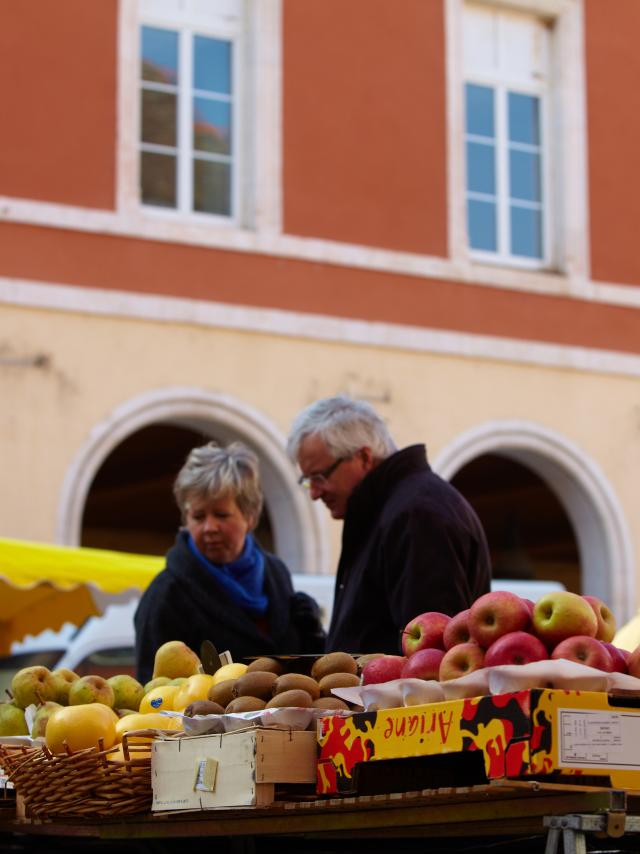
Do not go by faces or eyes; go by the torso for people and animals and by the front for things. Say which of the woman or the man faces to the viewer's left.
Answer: the man

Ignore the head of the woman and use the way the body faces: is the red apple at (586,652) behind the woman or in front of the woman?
in front

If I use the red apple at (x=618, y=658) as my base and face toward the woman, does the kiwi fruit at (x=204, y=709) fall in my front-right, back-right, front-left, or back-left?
front-left

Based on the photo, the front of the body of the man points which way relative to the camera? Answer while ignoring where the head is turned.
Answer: to the viewer's left

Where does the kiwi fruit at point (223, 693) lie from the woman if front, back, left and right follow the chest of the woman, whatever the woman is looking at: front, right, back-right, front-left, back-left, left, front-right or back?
front-right

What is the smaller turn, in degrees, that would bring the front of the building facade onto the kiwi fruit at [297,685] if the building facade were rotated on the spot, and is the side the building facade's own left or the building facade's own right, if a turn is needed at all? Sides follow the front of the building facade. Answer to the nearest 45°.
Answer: approximately 45° to the building facade's own left

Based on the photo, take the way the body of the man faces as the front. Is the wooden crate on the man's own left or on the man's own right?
on the man's own left

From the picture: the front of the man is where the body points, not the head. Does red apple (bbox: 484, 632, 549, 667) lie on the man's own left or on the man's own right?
on the man's own left

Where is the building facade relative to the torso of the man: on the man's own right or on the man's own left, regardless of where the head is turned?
on the man's own right

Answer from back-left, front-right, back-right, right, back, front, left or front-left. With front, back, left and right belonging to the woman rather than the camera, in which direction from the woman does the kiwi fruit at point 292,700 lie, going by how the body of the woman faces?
front-right

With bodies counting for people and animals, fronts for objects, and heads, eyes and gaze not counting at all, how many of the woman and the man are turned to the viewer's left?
1

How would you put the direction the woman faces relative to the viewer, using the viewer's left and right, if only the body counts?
facing the viewer and to the right of the viewer

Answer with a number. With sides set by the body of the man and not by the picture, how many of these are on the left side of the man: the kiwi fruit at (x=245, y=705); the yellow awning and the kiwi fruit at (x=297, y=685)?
2

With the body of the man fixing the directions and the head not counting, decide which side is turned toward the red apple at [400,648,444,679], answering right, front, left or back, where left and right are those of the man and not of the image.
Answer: left

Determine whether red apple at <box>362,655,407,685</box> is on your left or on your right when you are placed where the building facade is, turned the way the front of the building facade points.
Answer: on your left

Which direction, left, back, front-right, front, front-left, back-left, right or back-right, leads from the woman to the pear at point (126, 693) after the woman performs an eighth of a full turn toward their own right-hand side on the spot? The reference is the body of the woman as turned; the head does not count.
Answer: front
